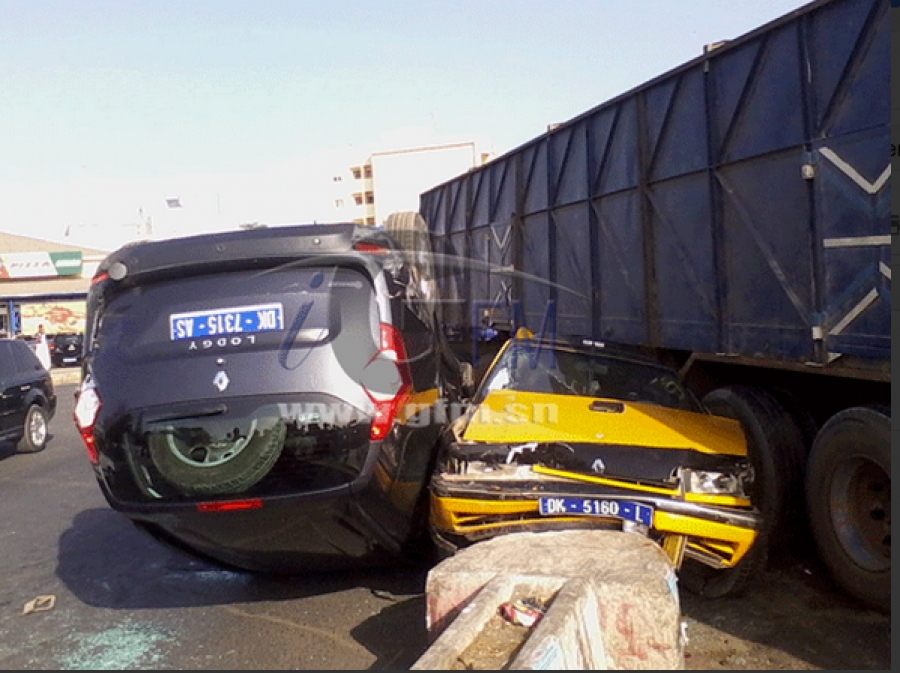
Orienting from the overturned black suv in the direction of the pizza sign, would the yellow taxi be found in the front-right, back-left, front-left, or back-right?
back-right

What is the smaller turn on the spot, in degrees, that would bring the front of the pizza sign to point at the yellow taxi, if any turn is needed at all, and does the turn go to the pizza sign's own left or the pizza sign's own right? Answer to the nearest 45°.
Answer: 0° — it already faces it

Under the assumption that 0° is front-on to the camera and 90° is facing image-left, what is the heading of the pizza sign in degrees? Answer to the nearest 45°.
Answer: approximately 0°

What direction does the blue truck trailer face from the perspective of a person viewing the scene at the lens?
facing away from the viewer and to the left of the viewer

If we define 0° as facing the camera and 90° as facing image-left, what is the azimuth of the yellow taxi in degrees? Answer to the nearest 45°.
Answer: approximately 0°
